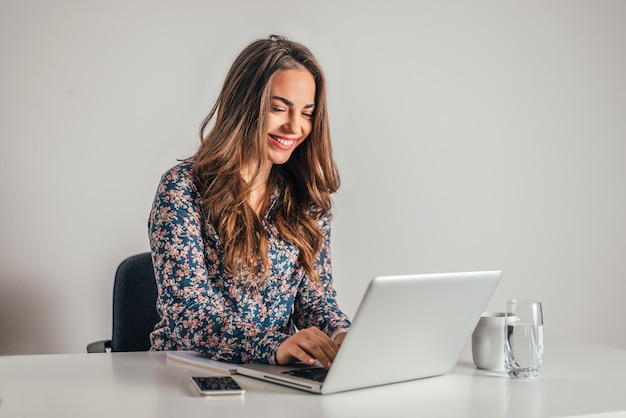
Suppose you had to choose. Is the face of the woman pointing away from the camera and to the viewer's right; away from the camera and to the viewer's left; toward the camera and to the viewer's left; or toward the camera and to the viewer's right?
toward the camera and to the viewer's right

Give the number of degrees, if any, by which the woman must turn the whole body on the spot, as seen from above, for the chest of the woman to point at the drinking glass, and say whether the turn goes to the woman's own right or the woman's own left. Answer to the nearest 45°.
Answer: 0° — they already face it

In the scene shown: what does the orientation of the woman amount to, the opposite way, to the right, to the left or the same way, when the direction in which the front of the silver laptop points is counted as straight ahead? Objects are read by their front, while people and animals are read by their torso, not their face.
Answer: the opposite way

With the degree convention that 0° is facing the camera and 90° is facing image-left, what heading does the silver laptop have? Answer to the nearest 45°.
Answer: approximately 135°
